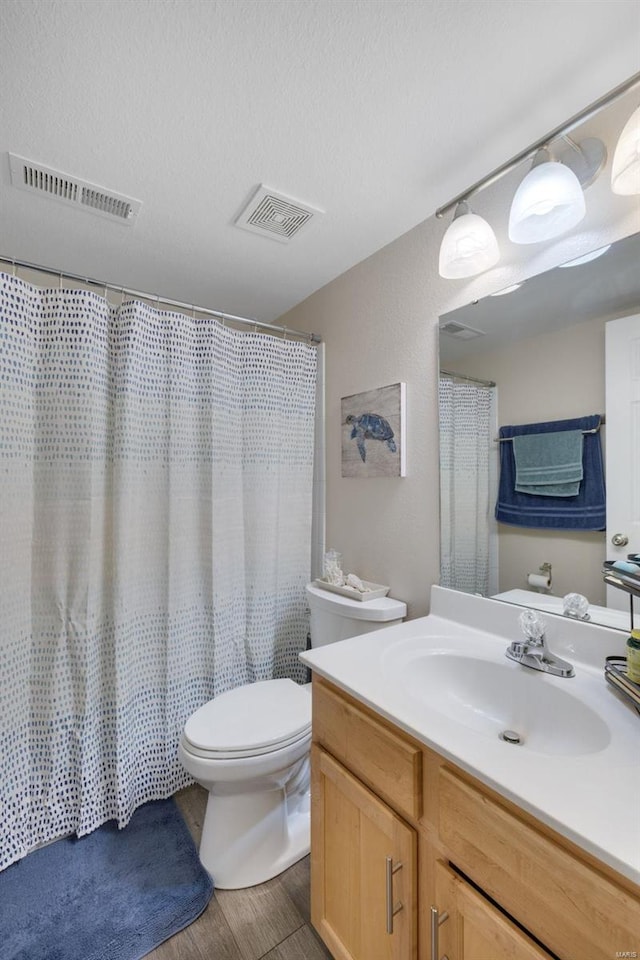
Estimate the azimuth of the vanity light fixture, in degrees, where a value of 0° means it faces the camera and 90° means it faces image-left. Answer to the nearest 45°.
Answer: approximately 45°

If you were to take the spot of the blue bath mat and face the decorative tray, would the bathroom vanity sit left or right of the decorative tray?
right

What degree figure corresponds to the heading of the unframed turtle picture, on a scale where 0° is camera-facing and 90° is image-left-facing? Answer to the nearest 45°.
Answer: approximately 45°
